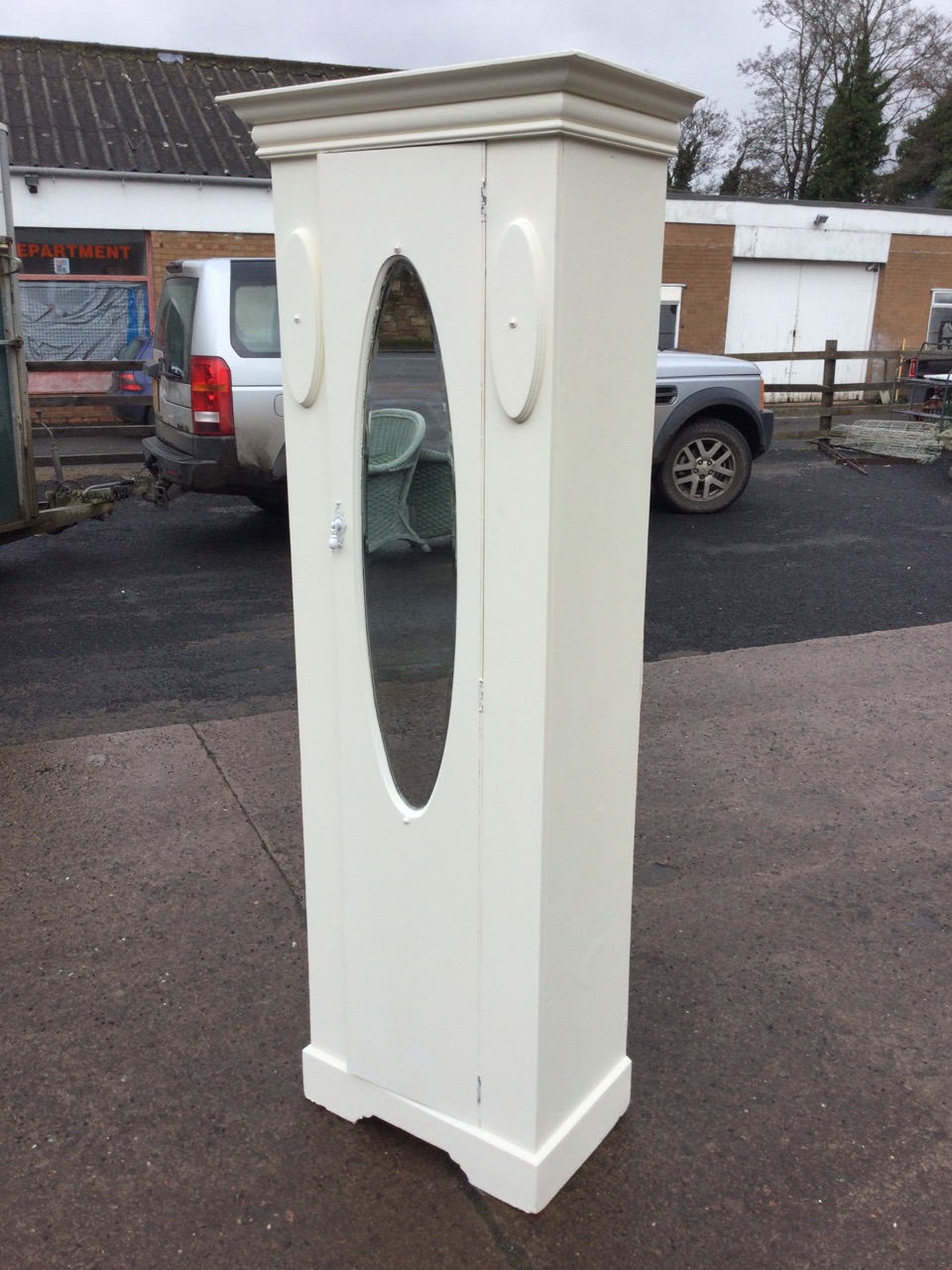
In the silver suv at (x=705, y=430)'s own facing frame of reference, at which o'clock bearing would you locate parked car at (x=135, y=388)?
The parked car is roughly at 7 o'clock from the silver suv.

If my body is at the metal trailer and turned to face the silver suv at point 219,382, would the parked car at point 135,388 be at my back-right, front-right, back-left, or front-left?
front-left

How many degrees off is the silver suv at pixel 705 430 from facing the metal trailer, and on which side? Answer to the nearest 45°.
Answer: approximately 135° to its right

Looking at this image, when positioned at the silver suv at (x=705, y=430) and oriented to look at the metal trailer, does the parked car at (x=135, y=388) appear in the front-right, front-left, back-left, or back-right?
front-right

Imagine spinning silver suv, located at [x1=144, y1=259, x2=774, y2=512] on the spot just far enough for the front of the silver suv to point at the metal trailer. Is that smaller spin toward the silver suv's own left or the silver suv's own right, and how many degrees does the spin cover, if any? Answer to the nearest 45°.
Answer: approximately 135° to the silver suv's own right

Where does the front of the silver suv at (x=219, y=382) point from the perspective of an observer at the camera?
facing to the right of the viewer

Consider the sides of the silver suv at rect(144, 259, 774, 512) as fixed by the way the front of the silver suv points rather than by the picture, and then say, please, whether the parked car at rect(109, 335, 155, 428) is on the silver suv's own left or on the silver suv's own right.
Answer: on the silver suv's own left
